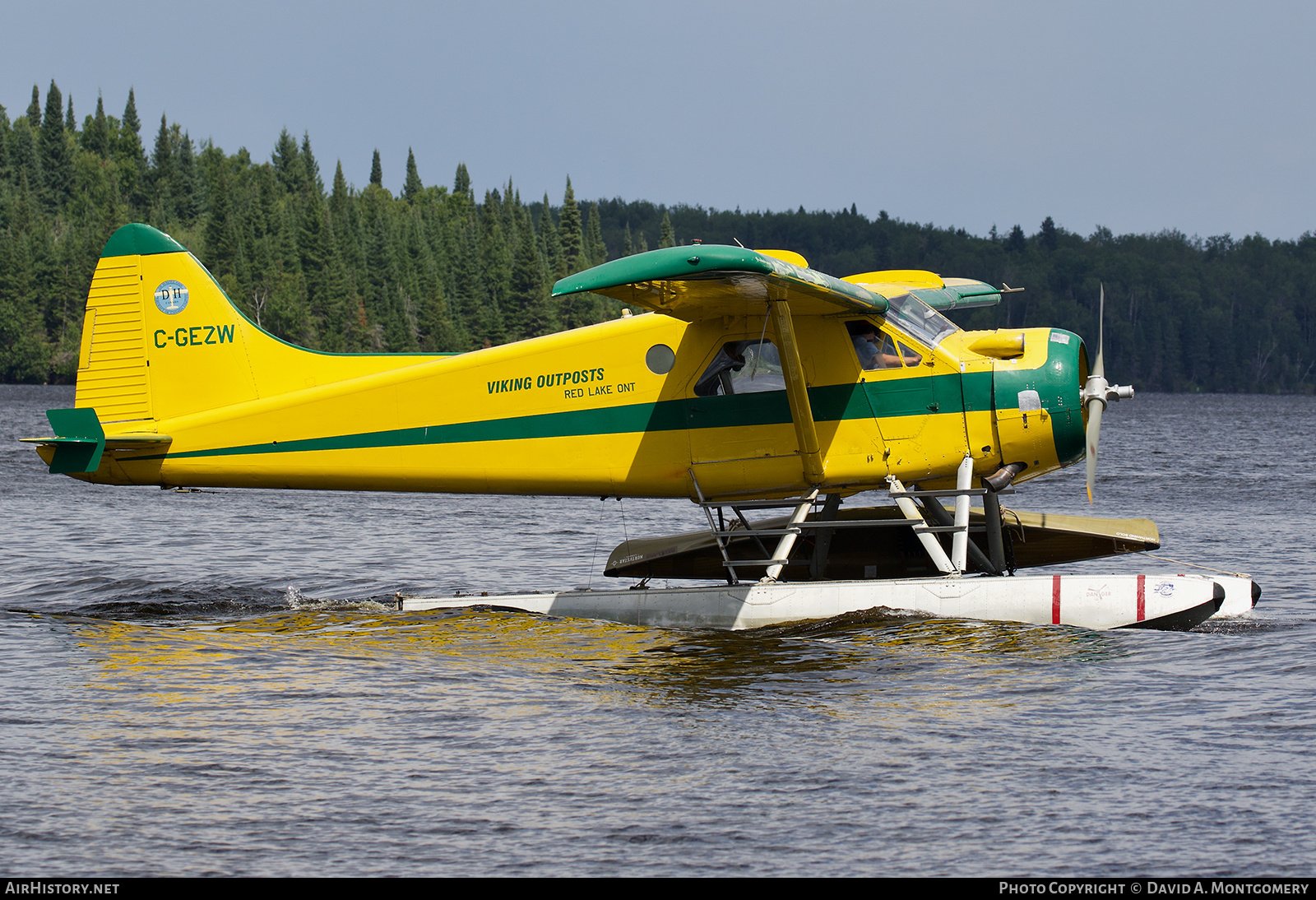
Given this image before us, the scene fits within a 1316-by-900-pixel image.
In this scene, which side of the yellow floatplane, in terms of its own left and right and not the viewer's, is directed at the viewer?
right
